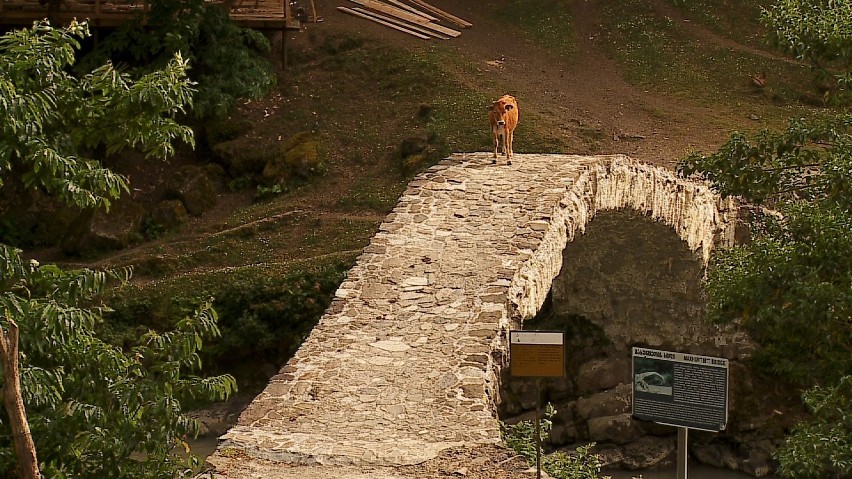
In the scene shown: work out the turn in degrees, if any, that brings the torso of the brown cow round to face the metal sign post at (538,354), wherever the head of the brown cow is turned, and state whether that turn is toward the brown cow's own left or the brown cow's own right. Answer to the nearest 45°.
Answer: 0° — it already faces it

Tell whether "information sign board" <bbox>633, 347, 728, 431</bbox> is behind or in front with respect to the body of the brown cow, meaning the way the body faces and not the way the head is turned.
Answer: in front

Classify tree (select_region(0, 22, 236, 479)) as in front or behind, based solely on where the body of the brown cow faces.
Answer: in front

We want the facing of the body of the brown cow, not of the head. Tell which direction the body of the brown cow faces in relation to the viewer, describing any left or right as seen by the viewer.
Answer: facing the viewer

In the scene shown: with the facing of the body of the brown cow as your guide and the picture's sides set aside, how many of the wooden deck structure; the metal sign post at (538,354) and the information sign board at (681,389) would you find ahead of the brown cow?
2

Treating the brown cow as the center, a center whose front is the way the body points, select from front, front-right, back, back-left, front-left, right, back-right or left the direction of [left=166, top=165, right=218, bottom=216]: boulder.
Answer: back-right
